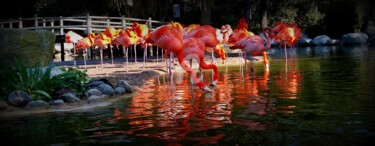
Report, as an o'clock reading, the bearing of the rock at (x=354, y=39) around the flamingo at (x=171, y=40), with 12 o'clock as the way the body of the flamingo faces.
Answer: The rock is roughly at 10 o'clock from the flamingo.

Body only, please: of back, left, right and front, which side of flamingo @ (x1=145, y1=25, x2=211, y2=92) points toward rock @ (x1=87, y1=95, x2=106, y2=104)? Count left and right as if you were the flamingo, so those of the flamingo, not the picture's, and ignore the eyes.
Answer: back

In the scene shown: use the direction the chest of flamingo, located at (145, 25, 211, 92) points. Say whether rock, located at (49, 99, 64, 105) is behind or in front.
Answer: behind

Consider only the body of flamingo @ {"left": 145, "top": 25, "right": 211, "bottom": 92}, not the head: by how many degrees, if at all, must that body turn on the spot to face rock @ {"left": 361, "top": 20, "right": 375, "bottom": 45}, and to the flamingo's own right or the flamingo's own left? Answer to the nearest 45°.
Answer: approximately 45° to the flamingo's own left

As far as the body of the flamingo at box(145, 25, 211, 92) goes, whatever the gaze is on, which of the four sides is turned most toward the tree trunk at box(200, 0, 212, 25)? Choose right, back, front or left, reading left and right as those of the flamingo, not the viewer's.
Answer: left

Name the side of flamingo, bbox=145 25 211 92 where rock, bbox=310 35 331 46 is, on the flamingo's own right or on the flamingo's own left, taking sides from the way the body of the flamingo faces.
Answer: on the flamingo's own left

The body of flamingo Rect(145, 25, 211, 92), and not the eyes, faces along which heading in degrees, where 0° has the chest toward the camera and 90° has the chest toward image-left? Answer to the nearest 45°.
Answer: approximately 270°

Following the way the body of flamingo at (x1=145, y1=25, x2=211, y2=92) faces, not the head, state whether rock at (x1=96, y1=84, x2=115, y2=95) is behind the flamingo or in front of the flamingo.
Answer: behind

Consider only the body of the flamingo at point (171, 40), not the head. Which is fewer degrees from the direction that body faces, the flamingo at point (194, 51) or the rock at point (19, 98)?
the flamingo

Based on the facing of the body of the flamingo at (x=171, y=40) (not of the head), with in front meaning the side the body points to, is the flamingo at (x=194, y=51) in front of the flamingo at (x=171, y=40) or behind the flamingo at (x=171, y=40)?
in front
